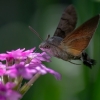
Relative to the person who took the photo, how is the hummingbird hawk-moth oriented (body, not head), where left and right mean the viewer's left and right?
facing to the left of the viewer

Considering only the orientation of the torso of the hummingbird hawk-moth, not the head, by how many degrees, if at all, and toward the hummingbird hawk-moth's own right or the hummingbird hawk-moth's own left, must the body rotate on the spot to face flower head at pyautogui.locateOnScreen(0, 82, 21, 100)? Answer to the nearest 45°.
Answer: approximately 45° to the hummingbird hawk-moth's own left
